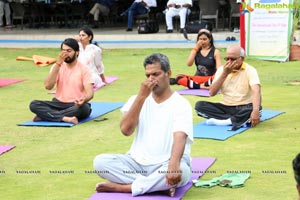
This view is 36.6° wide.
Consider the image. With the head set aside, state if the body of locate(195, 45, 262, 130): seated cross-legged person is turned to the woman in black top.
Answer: no

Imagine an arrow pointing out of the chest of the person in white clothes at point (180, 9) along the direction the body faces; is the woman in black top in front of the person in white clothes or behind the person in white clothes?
in front

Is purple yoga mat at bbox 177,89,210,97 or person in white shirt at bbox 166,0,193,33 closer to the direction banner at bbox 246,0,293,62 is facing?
the purple yoga mat

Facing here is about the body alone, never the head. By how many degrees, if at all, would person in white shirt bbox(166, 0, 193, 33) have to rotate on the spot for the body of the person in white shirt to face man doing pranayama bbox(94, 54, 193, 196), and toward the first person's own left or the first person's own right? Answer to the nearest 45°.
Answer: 0° — they already face them

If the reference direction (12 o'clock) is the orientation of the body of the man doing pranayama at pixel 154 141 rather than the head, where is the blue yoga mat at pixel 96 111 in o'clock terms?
The blue yoga mat is roughly at 4 o'clock from the man doing pranayama.

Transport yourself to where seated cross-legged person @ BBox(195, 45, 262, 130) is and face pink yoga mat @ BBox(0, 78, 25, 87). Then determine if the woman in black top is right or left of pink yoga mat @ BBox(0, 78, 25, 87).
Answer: right

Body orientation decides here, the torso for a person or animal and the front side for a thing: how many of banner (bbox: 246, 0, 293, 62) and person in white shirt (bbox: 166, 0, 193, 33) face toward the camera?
2

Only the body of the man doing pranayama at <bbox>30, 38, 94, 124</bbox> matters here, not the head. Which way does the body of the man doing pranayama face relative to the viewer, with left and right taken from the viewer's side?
facing the viewer and to the left of the viewer

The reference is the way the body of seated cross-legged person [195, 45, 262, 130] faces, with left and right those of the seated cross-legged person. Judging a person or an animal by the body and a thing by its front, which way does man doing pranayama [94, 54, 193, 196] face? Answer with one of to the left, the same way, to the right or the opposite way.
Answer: the same way

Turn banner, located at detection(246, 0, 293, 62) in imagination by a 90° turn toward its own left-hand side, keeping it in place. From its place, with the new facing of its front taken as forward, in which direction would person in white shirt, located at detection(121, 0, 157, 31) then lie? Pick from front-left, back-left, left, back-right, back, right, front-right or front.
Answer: back-left

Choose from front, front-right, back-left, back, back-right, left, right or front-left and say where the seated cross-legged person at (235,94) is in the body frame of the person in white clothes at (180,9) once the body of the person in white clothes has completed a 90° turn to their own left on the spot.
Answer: right

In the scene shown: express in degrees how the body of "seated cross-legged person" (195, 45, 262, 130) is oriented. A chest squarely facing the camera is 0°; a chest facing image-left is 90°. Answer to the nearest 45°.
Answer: approximately 45°

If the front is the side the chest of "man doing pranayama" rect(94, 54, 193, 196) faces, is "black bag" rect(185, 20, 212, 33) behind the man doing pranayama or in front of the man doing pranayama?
behind

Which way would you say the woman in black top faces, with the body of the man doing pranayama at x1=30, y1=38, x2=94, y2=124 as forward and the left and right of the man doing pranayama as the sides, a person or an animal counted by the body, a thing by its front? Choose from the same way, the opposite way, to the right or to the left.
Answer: the same way

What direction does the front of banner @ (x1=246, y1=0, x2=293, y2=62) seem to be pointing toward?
toward the camera

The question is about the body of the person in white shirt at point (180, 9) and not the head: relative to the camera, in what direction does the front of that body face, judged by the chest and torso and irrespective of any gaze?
toward the camera

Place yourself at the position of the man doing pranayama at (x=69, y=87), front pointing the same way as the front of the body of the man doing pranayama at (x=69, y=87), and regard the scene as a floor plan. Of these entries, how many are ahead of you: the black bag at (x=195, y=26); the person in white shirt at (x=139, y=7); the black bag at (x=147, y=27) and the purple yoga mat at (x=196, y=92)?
0
